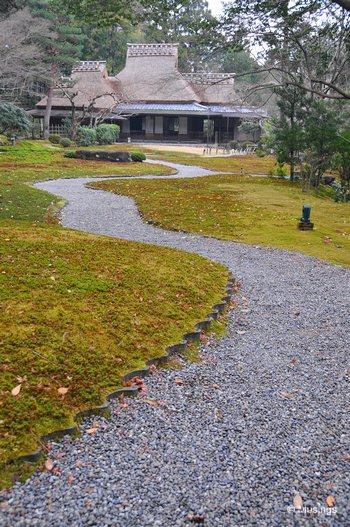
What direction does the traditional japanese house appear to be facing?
toward the camera

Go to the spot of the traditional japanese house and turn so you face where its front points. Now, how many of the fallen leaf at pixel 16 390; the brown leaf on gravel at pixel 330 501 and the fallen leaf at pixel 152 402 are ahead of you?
3

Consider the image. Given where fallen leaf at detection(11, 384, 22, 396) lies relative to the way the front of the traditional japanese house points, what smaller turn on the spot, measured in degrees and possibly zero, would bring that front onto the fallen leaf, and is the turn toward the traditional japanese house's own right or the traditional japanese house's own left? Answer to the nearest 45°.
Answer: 0° — it already faces it

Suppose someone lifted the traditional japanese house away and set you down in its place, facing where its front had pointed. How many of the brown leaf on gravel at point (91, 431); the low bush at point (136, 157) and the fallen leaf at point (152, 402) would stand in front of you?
3

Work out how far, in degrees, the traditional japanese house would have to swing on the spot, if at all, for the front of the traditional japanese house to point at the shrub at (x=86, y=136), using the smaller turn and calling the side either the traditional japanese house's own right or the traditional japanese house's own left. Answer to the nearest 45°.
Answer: approximately 45° to the traditional japanese house's own right

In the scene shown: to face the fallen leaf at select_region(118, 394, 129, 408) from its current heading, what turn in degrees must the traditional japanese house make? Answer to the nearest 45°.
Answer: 0° — it already faces it

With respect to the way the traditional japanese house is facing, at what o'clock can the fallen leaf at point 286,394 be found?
The fallen leaf is roughly at 12 o'clock from the traditional japanese house.

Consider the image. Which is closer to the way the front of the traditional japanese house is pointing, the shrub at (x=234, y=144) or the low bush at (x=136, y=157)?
the low bush

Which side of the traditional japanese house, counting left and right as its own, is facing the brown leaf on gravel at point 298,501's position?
front

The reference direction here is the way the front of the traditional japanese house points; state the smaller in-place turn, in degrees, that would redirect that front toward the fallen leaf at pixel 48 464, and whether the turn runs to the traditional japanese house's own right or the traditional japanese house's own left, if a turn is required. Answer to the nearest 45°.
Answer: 0° — it already faces it

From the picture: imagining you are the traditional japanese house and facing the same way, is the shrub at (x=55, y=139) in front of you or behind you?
in front

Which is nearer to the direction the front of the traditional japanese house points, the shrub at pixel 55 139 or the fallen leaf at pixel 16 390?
the fallen leaf

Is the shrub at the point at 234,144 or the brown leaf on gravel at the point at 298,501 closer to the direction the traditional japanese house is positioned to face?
the brown leaf on gravel

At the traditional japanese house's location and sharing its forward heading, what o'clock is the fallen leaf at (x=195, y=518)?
The fallen leaf is roughly at 12 o'clock from the traditional japanese house.

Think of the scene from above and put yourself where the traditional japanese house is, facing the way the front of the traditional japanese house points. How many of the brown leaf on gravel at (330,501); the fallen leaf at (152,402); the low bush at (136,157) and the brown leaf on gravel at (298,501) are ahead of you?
4

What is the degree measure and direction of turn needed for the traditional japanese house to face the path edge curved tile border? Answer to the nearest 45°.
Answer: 0° — it already faces it
